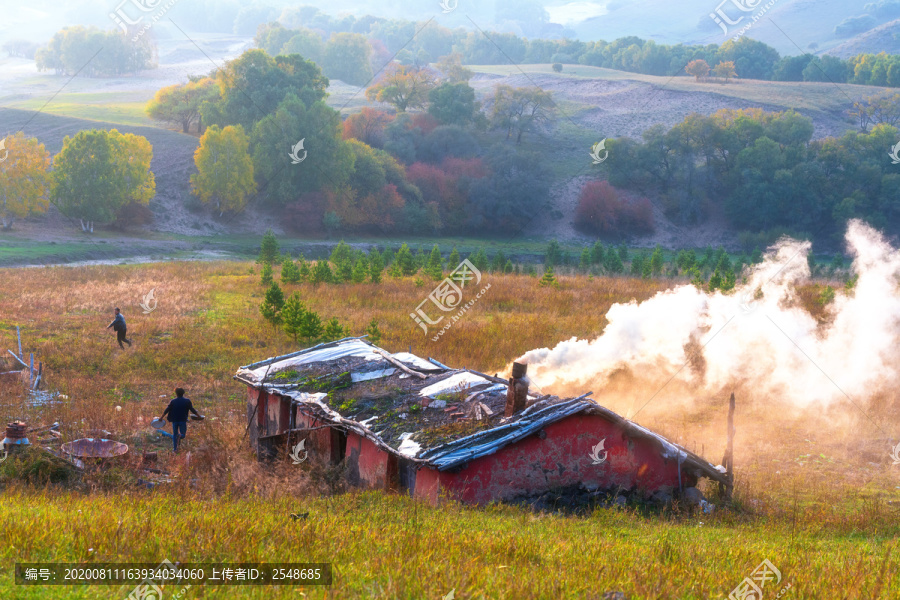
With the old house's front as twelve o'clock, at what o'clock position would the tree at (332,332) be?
The tree is roughly at 4 o'clock from the old house.

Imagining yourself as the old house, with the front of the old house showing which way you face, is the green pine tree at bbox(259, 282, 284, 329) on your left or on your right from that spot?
on your right

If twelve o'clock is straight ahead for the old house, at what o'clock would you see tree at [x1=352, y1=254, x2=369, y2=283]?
The tree is roughly at 4 o'clock from the old house.

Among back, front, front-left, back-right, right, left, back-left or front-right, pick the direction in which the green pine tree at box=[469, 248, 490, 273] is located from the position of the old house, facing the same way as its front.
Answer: back-right

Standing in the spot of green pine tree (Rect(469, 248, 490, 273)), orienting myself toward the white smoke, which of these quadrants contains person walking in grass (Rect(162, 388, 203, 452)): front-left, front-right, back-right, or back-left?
front-right

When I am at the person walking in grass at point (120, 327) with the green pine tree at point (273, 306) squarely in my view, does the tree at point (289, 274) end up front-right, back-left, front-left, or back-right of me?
front-left

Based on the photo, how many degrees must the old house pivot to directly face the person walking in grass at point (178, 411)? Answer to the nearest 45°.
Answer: approximately 90° to its right

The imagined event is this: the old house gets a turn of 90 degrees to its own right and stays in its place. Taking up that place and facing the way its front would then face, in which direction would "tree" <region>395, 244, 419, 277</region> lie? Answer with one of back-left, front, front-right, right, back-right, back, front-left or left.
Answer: front-right

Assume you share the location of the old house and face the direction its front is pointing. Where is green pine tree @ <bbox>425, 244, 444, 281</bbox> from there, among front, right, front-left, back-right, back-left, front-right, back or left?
back-right

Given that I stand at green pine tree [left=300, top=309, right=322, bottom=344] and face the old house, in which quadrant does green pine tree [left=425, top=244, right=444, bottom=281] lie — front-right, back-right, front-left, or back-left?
back-left

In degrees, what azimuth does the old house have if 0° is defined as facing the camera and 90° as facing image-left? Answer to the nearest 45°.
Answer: approximately 45°
